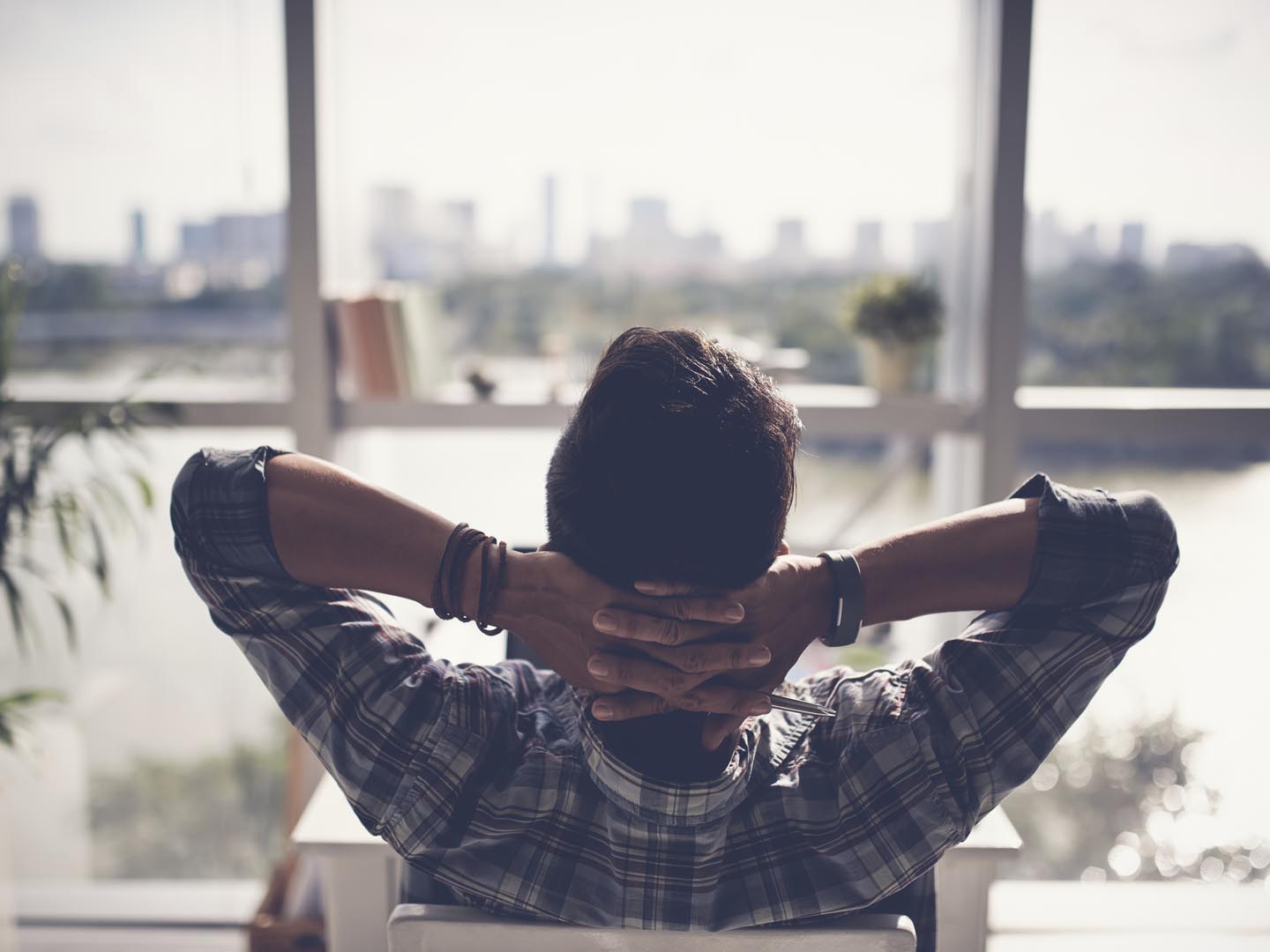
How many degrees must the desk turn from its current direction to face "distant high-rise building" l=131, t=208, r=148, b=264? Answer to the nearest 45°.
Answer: approximately 135° to its right

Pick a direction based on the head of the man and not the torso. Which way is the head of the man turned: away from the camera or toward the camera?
away from the camera

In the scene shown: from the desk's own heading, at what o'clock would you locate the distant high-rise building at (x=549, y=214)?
The distant high-rise building is roughly at 6 o'clock from the desk.

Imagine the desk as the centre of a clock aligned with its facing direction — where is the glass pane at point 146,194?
The glass pane is roughly at 5 o'clock from the desk.

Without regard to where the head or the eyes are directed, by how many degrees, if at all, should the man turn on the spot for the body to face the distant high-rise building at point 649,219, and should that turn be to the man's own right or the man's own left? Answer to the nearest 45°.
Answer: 0° — they already face it

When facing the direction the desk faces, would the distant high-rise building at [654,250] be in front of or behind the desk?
behind

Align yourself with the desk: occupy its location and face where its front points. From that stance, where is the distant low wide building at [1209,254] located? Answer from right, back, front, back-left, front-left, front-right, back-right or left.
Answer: back-left

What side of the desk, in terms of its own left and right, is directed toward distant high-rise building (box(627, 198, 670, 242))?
back

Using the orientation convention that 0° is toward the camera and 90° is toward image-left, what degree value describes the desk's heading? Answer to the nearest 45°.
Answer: approximately 0°

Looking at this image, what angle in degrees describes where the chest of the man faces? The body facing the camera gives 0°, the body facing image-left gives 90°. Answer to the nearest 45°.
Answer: approximately 180°

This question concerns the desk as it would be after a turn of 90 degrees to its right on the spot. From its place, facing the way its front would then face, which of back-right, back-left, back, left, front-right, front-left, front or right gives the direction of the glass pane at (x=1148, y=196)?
back-right
